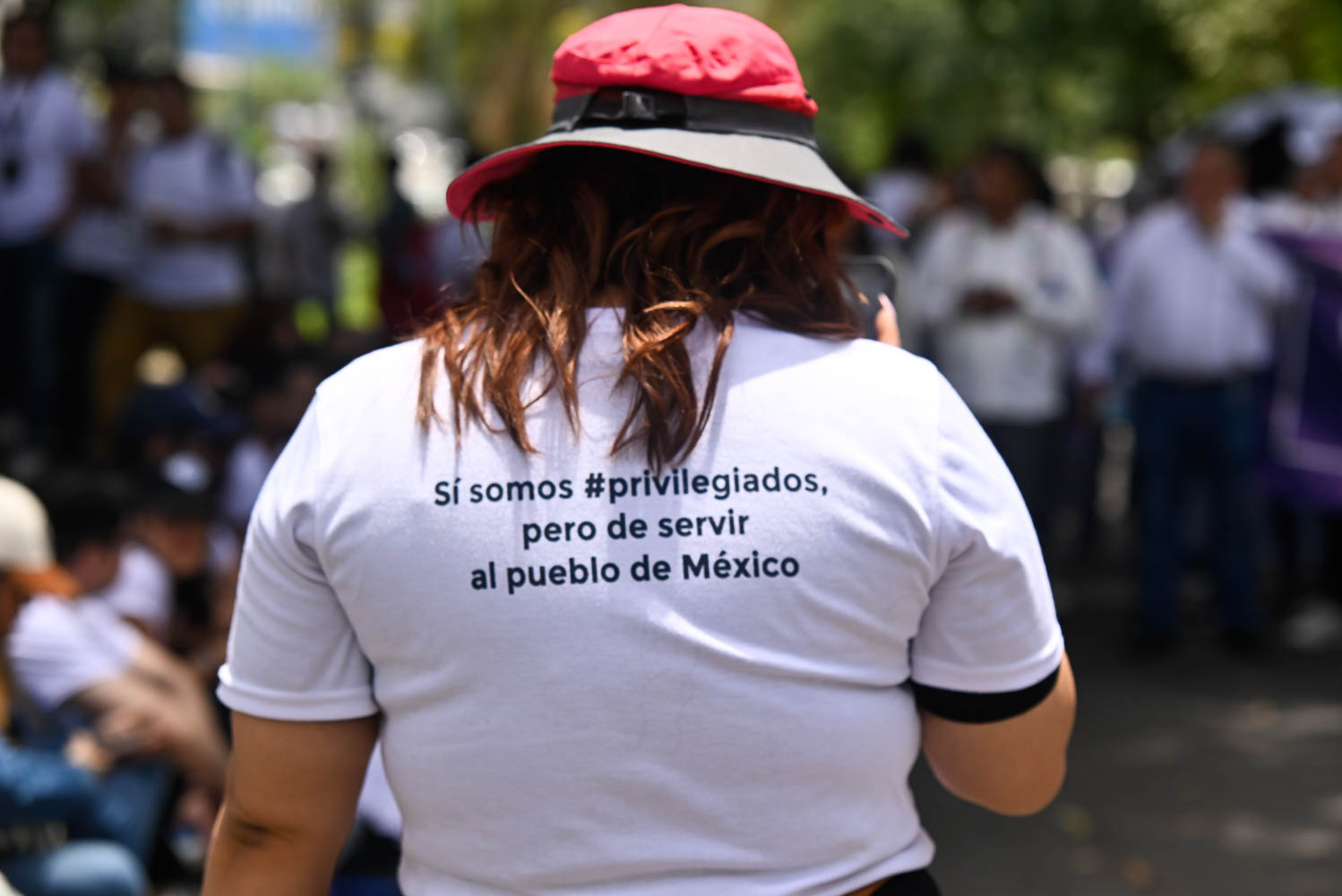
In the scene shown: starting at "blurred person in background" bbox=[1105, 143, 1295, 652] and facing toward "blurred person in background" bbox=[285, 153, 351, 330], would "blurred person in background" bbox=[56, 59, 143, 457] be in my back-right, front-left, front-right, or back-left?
front-left

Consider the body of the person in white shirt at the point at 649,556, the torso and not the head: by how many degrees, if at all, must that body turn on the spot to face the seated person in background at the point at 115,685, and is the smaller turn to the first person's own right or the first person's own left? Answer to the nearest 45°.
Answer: approximately 45° to the first person's own left

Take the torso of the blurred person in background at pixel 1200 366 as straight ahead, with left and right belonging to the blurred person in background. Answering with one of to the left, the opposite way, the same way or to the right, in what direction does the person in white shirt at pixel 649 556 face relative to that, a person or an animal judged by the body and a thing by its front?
the opposite way

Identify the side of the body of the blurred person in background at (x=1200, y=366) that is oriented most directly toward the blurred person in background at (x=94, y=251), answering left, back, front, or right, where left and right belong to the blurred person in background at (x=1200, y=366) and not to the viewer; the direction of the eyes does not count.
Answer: right

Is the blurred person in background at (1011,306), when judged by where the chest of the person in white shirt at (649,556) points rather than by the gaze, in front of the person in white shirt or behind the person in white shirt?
in front

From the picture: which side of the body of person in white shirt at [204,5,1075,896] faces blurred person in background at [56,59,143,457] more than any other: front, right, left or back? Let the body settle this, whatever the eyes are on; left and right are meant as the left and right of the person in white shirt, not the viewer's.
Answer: front

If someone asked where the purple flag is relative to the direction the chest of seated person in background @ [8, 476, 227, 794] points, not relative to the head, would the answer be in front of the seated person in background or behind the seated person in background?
in front

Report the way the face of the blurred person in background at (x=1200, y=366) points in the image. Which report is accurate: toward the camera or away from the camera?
toward the camera

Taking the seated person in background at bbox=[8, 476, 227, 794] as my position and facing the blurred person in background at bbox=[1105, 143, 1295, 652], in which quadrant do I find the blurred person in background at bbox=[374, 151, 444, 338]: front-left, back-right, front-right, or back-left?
front-left

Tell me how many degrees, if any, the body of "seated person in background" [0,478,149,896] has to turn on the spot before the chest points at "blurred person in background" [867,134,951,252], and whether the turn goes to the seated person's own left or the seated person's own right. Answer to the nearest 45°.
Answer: approximately 45° to the seated person's own left

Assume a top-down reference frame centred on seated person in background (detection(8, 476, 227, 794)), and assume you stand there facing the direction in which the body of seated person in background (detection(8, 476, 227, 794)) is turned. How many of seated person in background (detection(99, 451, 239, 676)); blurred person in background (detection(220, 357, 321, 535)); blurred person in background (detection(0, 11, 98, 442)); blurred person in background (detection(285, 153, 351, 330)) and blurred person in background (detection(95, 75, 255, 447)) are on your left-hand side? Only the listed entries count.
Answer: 5

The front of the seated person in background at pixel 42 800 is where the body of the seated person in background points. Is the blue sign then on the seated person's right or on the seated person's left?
on the seated person's left

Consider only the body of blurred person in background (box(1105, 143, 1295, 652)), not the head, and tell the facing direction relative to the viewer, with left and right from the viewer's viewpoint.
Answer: facing the viewer

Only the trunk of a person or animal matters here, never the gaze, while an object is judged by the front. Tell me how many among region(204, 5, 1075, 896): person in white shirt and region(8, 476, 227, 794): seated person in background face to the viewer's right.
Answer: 1

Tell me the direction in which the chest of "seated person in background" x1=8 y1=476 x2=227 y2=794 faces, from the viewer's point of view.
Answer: to the viewer's right

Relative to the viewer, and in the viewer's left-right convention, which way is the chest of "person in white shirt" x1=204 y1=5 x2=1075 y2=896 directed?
facing away from the viewer

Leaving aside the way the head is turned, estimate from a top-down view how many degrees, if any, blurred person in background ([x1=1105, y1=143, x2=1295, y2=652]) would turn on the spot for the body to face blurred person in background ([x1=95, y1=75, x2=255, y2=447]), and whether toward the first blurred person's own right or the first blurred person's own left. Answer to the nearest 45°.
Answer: approximately 90° to the first blurred person's own right
